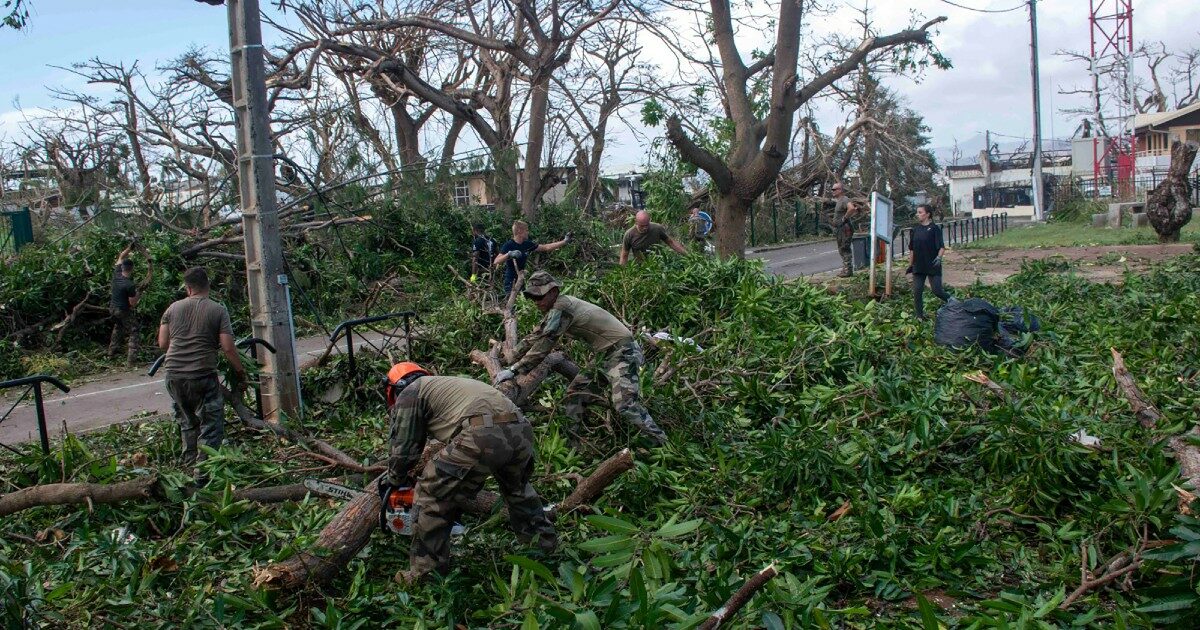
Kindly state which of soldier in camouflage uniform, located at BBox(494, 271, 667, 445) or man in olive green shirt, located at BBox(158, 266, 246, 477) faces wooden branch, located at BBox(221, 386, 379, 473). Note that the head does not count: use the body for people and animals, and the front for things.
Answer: the soldier in camouflage uniform

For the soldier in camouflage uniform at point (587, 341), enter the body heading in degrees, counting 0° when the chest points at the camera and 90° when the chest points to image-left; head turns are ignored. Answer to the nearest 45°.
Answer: approximately 90°

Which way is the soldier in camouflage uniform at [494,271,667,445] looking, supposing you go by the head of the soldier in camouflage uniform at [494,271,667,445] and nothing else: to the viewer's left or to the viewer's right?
to the viewer's left

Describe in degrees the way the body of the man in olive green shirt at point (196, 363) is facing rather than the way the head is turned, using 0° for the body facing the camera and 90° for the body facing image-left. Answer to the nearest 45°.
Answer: approximately 180°

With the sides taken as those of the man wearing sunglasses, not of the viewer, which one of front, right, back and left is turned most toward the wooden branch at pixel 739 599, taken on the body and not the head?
left

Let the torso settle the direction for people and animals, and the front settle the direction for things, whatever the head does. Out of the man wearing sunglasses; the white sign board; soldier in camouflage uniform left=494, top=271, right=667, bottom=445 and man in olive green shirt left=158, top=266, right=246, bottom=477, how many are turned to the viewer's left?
2

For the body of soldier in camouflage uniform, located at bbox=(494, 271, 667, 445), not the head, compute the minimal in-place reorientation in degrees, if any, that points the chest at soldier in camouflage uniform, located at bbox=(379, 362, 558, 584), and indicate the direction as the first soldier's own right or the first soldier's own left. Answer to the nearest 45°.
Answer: approximately 90° to the first soldier's own left

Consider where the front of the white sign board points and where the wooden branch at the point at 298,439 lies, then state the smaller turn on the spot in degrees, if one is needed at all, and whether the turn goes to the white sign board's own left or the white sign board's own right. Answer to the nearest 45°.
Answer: approximately 90° to the white sign board's own right

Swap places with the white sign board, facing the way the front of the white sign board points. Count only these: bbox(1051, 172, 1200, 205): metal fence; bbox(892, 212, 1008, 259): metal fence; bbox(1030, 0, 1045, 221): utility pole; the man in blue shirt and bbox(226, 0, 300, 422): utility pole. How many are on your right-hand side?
2
